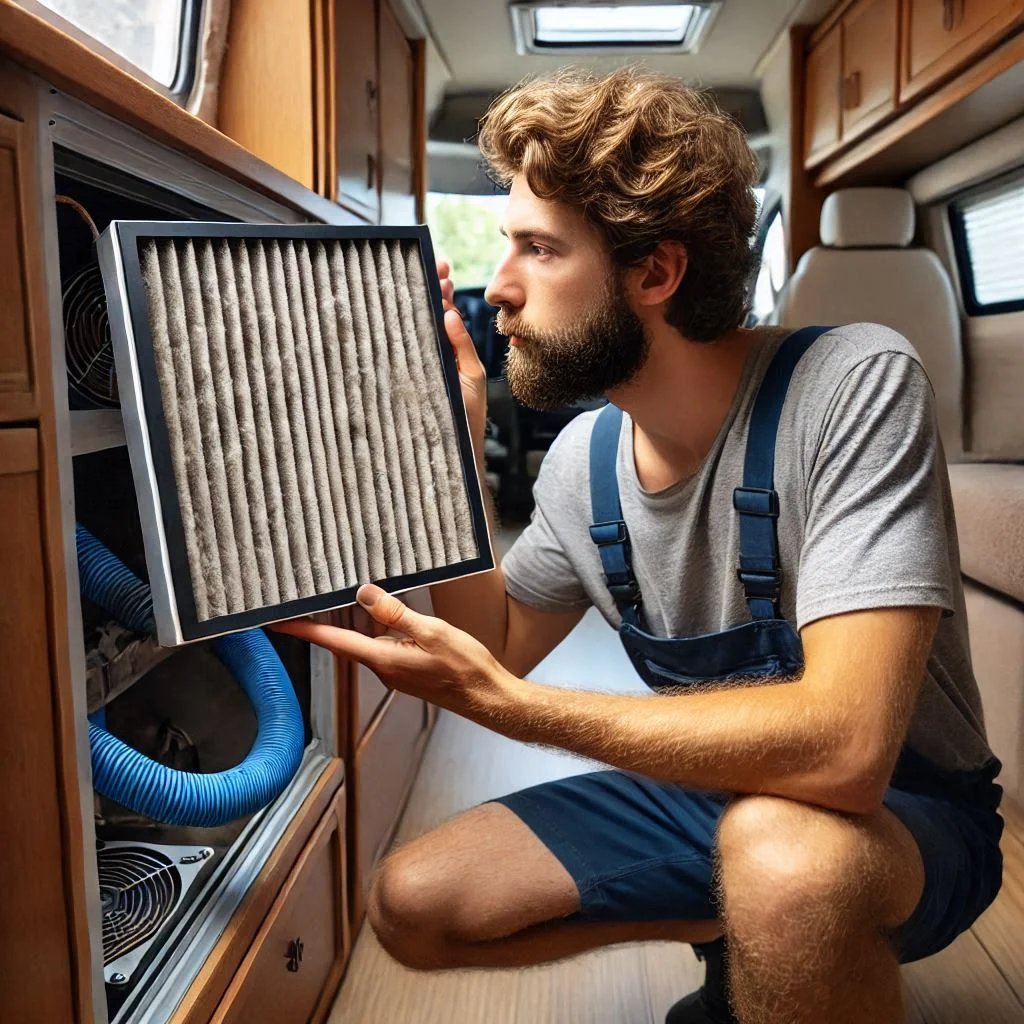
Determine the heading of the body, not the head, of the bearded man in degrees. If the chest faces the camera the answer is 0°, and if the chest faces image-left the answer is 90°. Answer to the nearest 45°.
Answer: approximately 45°

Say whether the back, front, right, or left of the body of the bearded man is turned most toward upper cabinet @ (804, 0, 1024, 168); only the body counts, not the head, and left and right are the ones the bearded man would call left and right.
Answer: back

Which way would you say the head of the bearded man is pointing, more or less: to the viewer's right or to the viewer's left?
to the viewer's left

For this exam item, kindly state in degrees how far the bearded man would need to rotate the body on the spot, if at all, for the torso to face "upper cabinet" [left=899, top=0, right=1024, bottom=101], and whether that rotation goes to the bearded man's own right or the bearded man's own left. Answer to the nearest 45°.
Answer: approximately 180°
